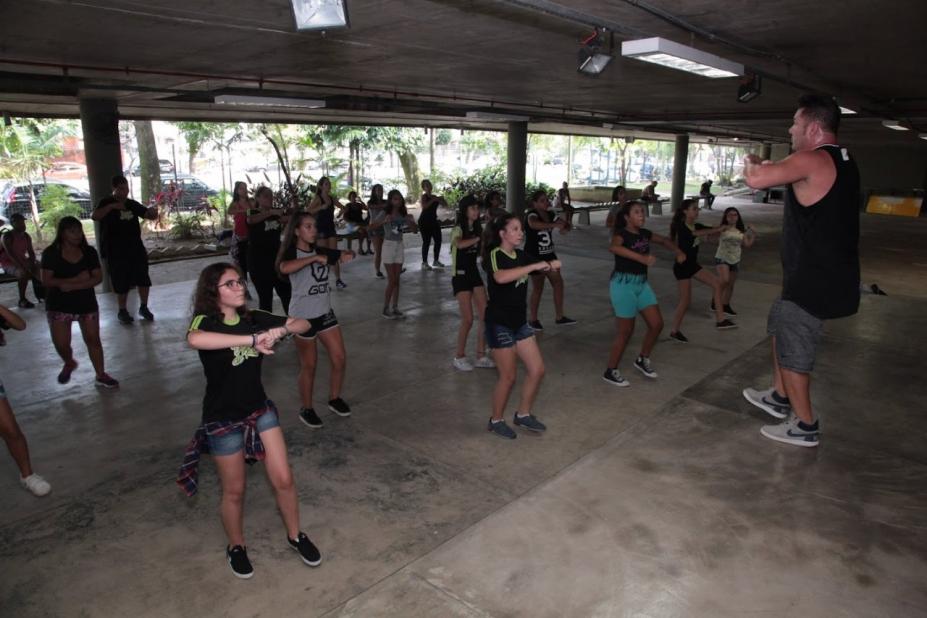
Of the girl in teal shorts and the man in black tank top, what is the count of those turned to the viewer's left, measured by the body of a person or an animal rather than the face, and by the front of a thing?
1

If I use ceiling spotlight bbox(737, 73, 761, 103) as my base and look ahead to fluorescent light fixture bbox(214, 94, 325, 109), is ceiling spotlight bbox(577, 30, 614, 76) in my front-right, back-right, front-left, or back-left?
front-left

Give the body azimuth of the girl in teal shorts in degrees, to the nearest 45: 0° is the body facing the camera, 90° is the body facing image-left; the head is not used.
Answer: approximately 315°

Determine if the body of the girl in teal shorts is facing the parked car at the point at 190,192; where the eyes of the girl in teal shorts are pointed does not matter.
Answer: no

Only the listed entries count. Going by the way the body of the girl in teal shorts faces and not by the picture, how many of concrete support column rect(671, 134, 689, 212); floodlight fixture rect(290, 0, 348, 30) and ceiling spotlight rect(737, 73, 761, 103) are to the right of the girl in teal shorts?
1

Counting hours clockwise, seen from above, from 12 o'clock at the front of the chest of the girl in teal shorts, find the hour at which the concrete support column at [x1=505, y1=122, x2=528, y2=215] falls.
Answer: The concrete support column is roughly at 7 o'clock from the girl in teal shorts.

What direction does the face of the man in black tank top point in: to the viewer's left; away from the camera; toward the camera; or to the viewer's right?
to the viewer's left

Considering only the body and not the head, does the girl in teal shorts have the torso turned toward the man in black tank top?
yes

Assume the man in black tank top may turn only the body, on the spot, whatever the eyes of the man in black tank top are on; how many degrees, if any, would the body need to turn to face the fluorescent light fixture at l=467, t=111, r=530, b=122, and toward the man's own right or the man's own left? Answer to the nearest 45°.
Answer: approximately 45° to the man's own right

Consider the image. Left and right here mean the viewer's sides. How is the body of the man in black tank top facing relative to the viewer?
facing to the left of the viewer

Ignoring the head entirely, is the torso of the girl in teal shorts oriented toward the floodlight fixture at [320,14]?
no

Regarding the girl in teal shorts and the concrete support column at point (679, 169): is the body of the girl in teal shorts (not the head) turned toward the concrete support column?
no

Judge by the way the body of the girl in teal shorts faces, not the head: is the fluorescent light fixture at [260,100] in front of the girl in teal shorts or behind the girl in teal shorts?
behind
